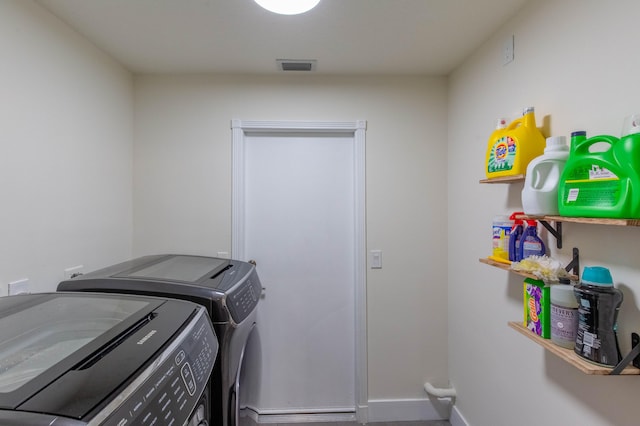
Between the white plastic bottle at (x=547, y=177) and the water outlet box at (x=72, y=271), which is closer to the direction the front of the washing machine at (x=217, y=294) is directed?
the white plastic bottle

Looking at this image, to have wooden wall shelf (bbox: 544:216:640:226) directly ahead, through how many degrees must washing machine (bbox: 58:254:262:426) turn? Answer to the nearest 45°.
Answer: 0° — it already faces it

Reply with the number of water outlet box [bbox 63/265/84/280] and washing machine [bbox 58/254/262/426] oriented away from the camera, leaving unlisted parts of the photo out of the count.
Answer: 0

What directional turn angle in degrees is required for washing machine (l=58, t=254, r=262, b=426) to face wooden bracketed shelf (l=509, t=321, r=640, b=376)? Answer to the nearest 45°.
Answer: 0° — it already faces it

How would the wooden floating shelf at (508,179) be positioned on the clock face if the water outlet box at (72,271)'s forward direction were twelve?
The wooden floating shelf is roughly at 12 o'clock from the water outlet box.

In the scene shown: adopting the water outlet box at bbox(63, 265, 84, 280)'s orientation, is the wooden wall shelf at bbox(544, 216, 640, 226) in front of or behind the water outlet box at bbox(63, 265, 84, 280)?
in front

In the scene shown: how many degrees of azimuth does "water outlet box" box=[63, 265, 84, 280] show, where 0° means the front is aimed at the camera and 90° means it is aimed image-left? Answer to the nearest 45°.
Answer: approximately 315°

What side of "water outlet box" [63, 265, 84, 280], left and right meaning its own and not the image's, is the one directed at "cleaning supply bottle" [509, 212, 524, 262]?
front

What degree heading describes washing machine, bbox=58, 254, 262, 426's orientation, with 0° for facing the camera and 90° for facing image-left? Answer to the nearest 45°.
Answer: approximately 315°

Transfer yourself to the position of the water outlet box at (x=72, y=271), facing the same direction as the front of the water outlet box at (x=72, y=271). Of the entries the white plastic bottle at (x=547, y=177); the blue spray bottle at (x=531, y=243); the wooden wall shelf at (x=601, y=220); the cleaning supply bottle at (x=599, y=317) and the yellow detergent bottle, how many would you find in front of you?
5

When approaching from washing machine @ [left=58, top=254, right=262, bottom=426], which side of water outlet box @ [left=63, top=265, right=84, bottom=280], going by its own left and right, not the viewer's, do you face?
front

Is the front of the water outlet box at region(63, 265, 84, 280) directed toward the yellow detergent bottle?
yes

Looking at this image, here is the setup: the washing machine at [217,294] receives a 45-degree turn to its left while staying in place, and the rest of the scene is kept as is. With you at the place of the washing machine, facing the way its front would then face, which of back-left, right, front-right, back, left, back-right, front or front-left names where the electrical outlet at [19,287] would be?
back-left
